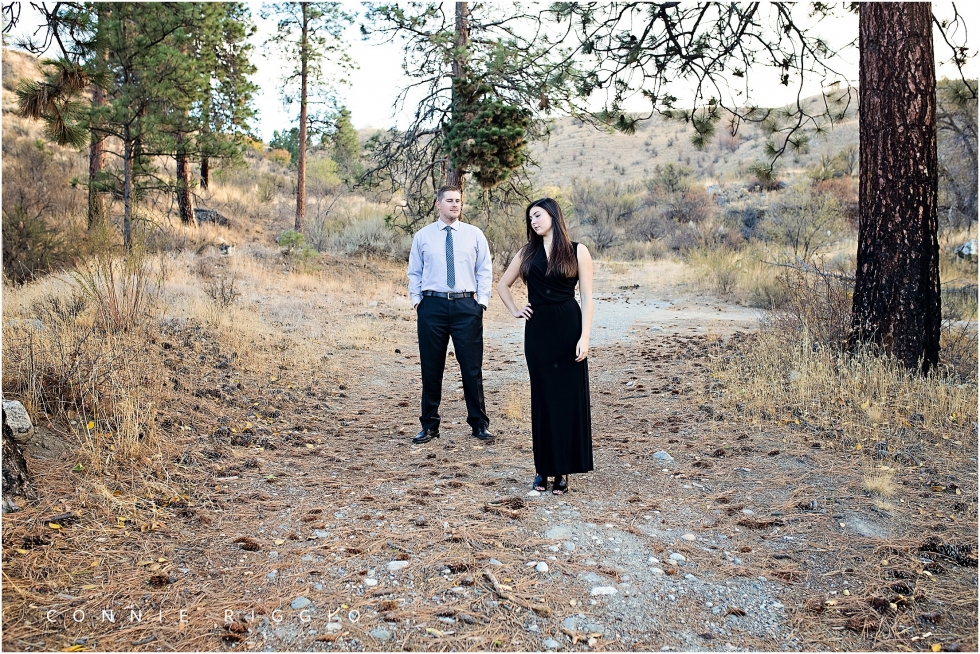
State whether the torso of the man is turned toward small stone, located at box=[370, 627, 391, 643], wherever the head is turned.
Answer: yes

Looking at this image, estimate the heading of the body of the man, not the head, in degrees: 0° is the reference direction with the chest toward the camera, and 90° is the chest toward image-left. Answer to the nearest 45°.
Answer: approximately 0°

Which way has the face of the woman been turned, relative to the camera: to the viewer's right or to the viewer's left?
to the viewer's left

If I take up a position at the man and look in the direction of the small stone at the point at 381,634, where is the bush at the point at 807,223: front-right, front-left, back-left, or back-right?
back-left

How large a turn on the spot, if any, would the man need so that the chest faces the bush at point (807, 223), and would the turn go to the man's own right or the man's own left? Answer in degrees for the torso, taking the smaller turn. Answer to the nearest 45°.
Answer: approximately 135° to the man's own left

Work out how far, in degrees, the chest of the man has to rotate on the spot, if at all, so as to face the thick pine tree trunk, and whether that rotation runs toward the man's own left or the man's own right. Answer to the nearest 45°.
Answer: approximately 90° to the man's own left

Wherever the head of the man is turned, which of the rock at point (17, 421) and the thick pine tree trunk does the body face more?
the rock

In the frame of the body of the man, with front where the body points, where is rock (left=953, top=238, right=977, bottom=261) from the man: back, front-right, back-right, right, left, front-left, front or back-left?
back-left

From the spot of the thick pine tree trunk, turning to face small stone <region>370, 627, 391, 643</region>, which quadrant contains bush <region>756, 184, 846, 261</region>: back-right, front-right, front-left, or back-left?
back-right

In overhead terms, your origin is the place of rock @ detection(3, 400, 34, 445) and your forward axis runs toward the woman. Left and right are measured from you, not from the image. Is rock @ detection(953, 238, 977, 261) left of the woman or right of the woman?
left
